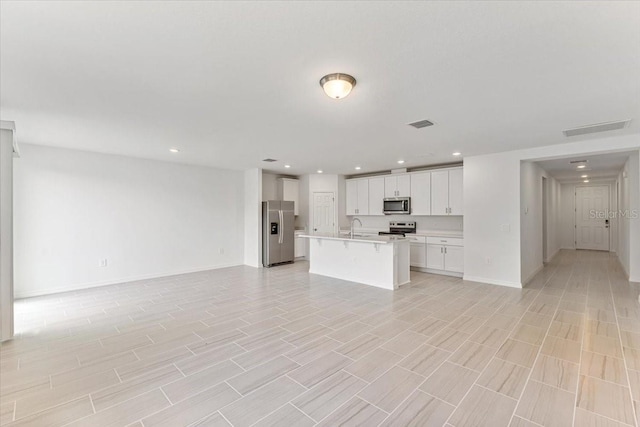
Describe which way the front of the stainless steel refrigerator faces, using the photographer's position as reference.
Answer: facing the viewer and to the right of the viewer

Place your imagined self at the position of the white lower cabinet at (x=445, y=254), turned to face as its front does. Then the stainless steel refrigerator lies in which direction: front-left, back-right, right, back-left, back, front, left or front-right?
right

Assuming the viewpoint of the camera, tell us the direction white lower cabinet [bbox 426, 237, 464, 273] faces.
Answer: facing the viewer

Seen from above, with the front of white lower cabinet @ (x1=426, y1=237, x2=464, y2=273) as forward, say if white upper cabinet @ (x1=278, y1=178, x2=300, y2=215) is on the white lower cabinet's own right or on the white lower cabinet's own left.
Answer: on the white lower cabinet's own right

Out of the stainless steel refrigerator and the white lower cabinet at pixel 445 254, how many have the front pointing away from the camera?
0

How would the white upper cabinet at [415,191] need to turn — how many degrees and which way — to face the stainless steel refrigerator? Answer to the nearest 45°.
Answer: approximately 45° to its right

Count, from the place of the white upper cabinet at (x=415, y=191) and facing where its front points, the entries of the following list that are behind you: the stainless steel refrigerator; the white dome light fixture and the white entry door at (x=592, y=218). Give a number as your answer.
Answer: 1

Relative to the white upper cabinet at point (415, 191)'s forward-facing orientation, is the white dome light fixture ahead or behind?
ahead

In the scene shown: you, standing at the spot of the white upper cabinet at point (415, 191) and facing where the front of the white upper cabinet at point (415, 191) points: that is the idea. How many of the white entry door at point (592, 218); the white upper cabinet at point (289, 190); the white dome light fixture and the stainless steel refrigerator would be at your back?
1

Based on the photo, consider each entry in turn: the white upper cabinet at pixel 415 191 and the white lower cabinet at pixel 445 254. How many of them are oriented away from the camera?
0

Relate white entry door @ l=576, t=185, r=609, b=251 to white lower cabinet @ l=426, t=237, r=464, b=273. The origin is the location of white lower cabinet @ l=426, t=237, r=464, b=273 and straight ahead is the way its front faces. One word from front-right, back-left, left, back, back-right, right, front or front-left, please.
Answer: back-left

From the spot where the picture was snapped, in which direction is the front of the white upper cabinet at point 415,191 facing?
facing the viewer and to the left of the viewer
